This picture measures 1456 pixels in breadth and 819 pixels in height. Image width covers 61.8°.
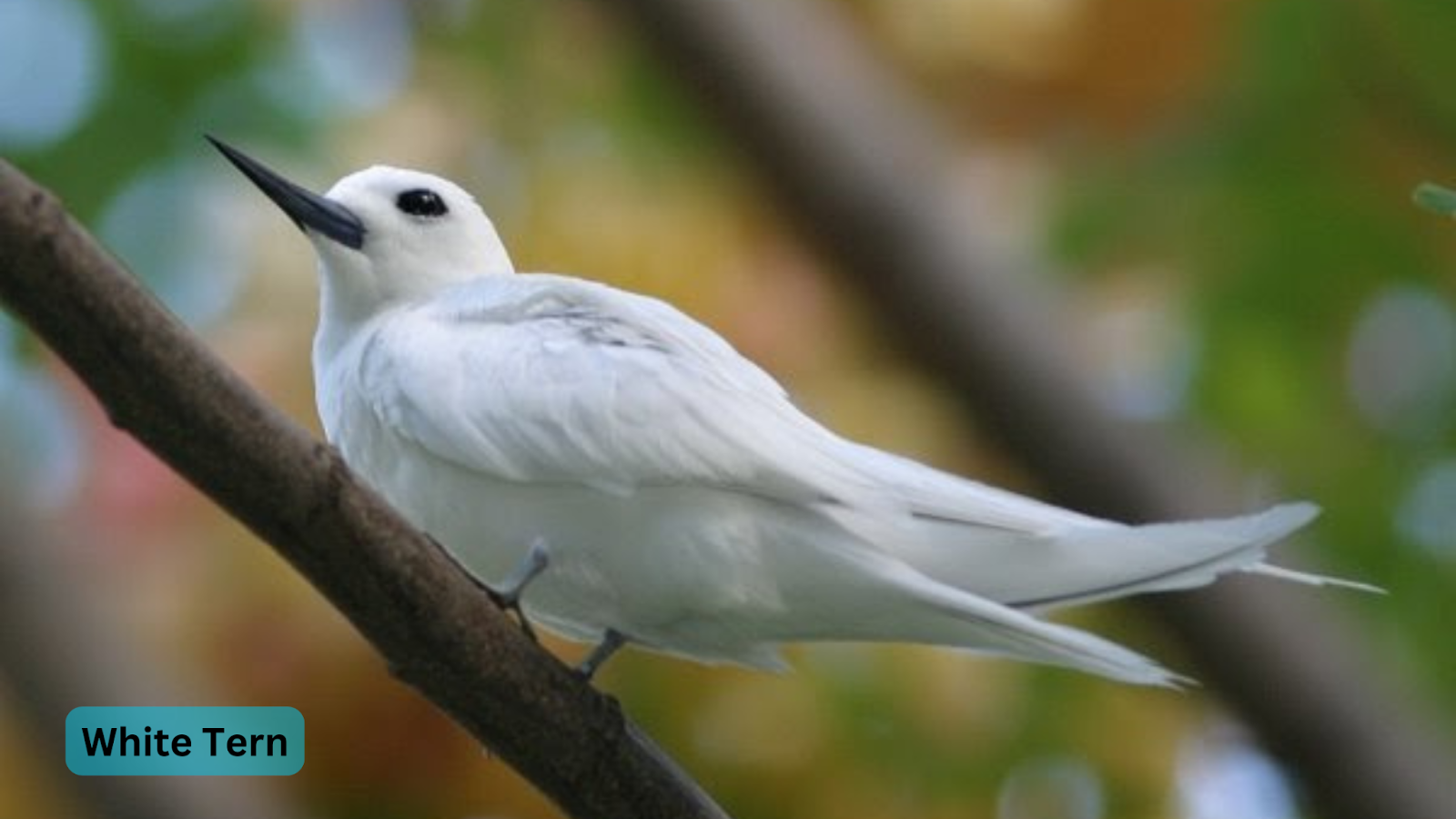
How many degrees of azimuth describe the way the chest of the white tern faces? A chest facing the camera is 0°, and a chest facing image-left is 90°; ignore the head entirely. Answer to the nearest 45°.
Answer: approximately 90°
